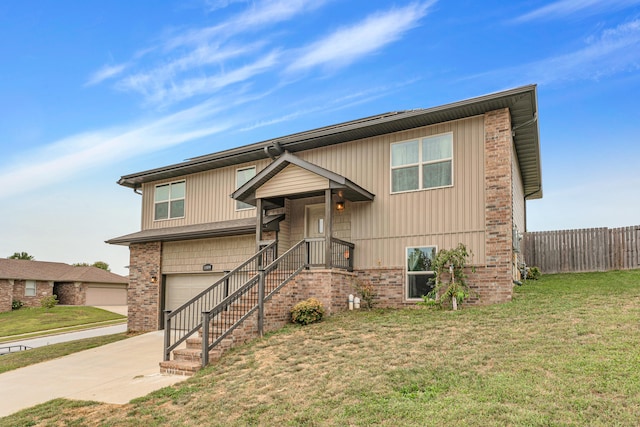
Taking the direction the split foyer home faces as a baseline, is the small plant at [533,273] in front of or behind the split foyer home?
behind

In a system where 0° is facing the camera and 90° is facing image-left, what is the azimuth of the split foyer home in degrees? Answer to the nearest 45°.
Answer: approximately 45°

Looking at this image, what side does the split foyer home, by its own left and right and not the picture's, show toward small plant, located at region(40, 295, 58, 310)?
right

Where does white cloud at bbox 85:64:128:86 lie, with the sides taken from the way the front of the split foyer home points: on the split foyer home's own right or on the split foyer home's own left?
on the split foyer home's own right
